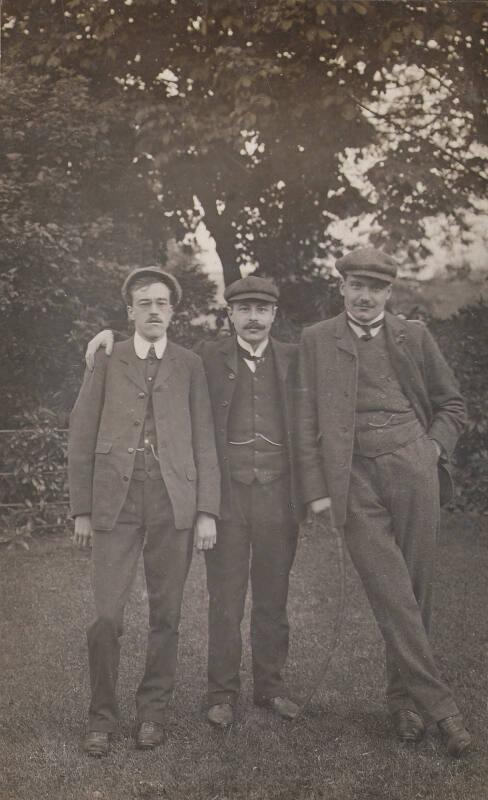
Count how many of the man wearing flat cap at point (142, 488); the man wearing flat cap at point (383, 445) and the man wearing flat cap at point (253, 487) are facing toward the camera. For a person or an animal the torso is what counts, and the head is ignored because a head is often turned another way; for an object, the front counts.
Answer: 3

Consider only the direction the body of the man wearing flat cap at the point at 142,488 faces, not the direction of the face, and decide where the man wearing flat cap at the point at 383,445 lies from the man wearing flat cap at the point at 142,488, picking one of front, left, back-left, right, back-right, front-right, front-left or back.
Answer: left

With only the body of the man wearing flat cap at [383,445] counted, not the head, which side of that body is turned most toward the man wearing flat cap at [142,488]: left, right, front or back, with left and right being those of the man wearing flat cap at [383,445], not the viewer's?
right

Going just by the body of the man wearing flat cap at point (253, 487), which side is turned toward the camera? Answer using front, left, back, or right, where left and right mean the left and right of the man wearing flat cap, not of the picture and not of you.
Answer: front

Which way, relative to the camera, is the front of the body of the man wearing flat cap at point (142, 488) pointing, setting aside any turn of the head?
toward the camera
